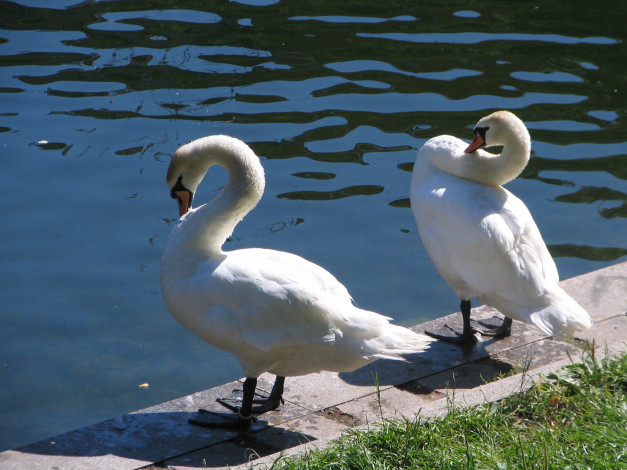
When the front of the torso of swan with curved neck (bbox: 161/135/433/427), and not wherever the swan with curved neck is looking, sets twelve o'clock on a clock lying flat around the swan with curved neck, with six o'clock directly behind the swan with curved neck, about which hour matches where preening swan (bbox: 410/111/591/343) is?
The preening swan is roughly at 5 o'clock from the swan with curved neck.

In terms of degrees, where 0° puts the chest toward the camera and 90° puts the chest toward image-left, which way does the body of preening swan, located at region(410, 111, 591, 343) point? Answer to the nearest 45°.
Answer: approximately 90°

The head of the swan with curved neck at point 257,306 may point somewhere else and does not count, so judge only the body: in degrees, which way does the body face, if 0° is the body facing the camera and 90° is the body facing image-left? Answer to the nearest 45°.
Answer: approximately 90°

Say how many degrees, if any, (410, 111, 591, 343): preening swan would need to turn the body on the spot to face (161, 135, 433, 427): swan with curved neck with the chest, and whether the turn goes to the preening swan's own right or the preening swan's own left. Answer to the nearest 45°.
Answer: approximately 45° to the preening swan's own left
